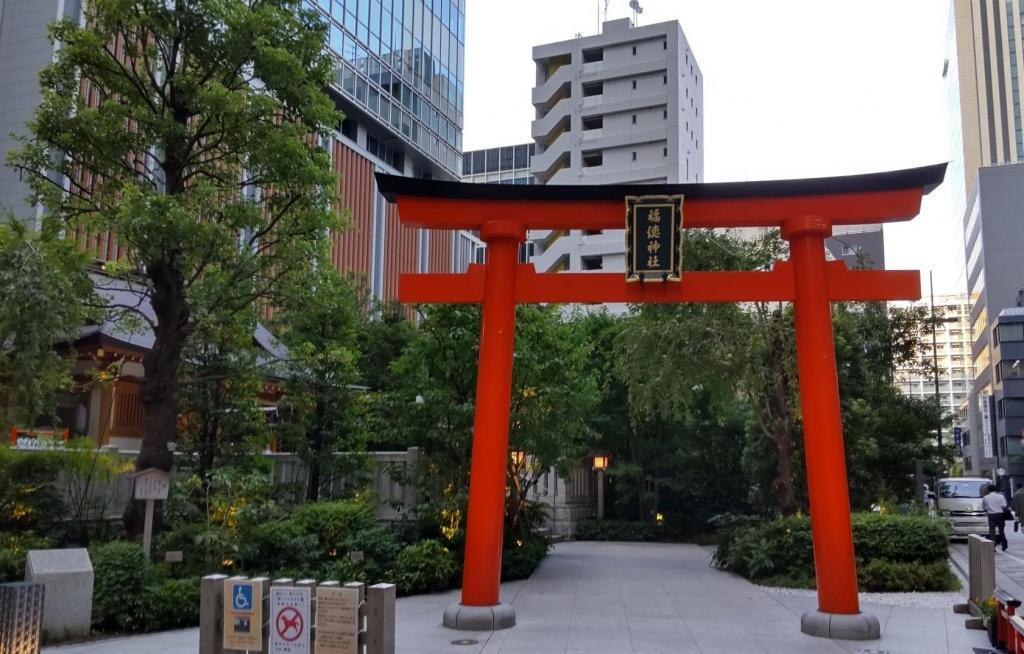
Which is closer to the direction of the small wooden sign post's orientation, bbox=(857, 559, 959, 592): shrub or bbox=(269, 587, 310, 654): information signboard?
the information signboard

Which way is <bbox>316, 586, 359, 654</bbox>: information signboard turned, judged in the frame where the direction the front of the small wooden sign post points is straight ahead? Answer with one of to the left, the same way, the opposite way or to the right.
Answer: the same way

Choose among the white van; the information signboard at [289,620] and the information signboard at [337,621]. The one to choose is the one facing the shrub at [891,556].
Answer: the white van

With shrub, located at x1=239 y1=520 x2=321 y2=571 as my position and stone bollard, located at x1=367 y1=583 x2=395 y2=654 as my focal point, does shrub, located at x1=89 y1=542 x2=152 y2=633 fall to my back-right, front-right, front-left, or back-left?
front-right

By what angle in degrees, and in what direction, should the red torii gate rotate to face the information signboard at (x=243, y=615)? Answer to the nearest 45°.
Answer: approximately 45° to its right

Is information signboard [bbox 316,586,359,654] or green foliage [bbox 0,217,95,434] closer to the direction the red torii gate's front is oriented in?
the information signboard

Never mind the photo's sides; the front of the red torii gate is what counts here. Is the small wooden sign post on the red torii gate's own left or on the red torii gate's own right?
on the red torii gate's own right

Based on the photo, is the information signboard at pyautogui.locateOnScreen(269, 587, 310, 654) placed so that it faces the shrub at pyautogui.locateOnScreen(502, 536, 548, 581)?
no

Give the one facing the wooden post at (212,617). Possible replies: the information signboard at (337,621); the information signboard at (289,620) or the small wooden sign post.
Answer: the small wooden sign post

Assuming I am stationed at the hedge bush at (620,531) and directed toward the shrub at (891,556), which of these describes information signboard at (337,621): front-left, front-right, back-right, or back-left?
front-right

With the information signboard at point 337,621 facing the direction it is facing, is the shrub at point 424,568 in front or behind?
behind

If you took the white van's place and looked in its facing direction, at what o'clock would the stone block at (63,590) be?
The stone block is roughly at 1 o'clock from the white van.

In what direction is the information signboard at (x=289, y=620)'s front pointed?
toward the camera

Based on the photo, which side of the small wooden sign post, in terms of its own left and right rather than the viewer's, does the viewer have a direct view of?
front

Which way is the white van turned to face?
toward the camera

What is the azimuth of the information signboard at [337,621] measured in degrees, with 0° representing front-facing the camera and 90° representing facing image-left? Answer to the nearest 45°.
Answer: approximately 0°

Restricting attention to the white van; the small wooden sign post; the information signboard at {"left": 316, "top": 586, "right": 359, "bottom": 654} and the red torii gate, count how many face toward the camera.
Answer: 4

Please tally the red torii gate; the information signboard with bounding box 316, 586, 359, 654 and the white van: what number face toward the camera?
3

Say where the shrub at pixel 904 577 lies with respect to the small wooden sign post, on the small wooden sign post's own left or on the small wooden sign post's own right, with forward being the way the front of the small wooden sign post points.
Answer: on the small wooden sign post's own left

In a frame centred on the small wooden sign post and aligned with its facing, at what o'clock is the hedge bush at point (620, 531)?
The hedge bush is roughly at 8 o'clock from the small wooden sign post.

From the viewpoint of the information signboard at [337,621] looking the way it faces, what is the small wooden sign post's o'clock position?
The small wooden sign post is roughly at 5 o'clock from the information signboard.

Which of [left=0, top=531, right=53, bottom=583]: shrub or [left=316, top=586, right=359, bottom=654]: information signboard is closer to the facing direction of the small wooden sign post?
the information signboard
